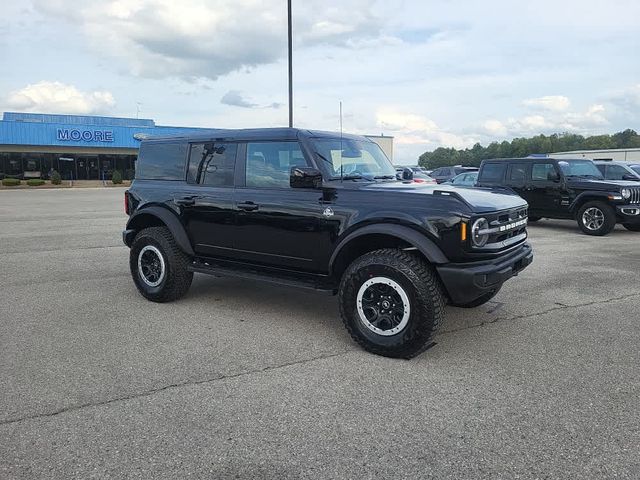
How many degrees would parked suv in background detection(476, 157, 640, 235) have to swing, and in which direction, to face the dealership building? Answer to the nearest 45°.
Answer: approximately 180°

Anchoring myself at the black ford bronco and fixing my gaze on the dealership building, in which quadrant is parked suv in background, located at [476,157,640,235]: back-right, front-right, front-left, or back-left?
front-right

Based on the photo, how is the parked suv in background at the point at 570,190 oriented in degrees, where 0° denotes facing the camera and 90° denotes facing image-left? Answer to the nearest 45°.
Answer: approximately 315°

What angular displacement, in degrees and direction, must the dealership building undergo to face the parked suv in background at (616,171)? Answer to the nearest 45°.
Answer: approximately 45° to its left

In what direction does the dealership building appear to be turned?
toward the camera

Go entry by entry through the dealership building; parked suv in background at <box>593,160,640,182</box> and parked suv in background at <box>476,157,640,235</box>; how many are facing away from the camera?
0

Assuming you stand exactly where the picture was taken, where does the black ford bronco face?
facing the viewer and to the right of the viewer

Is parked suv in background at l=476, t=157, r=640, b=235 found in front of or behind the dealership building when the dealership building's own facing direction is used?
in front
